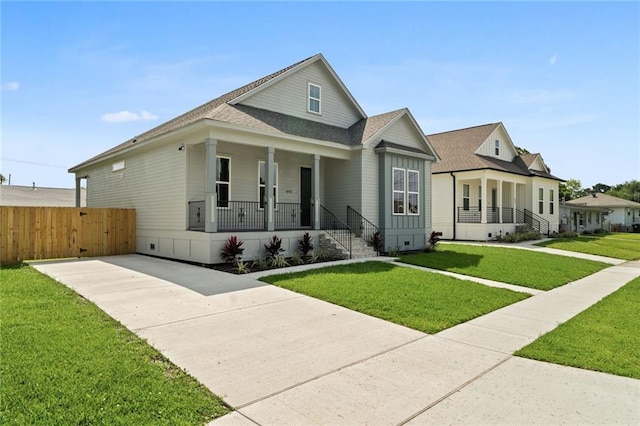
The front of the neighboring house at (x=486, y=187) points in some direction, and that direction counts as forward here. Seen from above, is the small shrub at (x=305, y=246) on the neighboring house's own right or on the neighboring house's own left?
on the neighboring house's own right

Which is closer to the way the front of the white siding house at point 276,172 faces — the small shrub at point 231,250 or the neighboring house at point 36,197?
the small shrub

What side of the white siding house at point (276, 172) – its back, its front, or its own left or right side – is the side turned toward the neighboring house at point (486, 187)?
left

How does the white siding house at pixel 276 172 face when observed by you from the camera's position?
facing the viewer and to the right of the viewer

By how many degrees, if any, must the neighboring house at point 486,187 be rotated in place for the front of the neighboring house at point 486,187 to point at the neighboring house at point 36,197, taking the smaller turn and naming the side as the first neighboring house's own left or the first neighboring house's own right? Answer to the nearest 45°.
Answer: approximately 135° to the first neighboring house's own right

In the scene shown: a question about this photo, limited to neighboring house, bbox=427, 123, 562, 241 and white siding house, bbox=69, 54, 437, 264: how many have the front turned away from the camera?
0

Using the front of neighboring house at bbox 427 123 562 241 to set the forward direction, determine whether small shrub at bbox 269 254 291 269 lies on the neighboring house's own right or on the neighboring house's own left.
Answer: on the neighboring house's own right

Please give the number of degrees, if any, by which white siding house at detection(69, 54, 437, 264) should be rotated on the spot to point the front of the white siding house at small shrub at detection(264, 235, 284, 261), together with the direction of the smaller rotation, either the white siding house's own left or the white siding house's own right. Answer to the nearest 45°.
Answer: approximately 45° to the white siding house's own right
